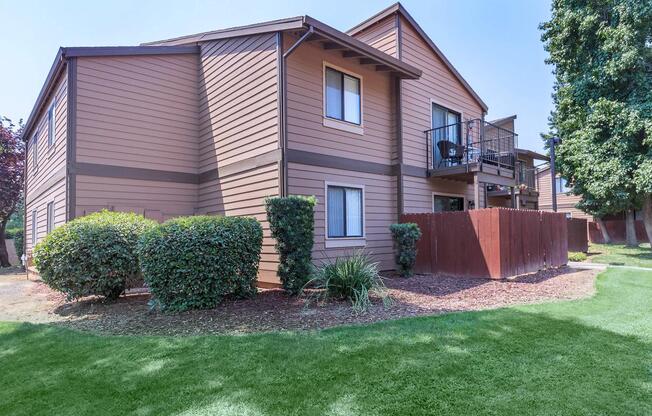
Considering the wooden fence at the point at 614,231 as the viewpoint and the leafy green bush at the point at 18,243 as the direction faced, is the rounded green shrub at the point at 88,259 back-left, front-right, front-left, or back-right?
front-left

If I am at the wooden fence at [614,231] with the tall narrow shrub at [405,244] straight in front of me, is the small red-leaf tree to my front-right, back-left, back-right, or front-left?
front-right
